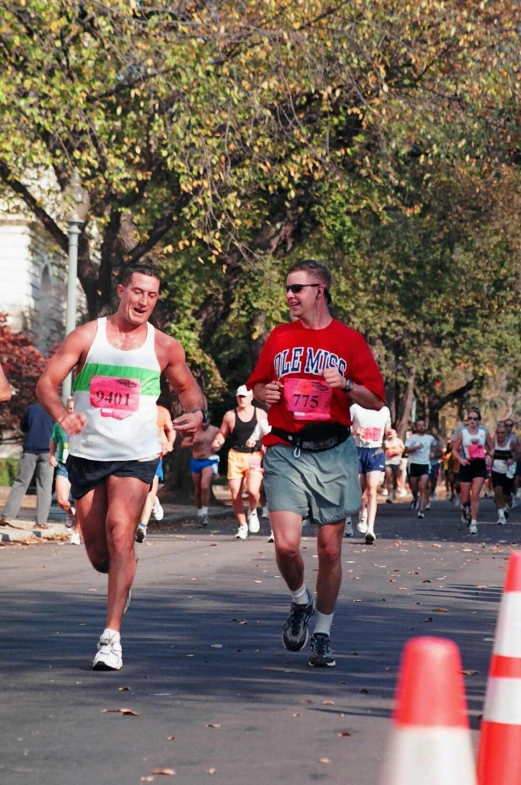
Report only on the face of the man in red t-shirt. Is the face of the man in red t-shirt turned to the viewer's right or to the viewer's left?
to the viewer's left

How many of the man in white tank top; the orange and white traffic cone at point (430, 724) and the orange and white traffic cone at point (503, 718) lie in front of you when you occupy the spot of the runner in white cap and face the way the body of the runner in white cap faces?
3

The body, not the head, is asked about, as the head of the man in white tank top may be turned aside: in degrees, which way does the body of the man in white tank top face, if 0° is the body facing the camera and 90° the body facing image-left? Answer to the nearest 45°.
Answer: approximately 0°

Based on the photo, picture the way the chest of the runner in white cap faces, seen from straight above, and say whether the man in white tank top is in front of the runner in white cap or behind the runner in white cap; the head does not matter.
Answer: in front

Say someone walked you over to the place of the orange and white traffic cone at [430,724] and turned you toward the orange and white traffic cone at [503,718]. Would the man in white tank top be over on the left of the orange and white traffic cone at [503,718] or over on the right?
left

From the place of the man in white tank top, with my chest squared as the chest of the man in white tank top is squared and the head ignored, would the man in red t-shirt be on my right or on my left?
on my left

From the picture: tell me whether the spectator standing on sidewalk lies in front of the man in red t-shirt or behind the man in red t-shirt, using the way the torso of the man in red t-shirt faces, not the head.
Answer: behind

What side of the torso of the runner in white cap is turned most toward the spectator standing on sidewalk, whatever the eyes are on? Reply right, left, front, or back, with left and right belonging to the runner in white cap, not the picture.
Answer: right

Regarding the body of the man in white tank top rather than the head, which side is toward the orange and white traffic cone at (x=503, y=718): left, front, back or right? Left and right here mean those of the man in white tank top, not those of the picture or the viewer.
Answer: front

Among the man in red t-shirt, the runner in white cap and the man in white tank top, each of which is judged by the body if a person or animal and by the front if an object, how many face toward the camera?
3

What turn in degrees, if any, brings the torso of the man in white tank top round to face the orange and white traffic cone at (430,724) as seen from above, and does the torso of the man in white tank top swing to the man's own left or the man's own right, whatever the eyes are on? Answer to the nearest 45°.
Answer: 0° — they already face it

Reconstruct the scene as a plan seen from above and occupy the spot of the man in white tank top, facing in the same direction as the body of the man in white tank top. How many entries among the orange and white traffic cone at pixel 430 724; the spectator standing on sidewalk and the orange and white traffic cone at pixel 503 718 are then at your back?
1

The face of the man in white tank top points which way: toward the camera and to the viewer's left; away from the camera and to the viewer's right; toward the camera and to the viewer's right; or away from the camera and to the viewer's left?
toward the camera and to the viewer's right

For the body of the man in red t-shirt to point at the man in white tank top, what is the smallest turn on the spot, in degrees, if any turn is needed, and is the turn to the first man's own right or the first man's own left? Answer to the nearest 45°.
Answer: approximately 90° to the first man's own right
